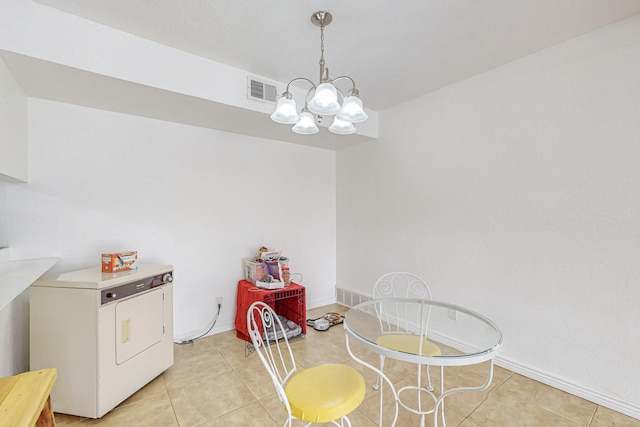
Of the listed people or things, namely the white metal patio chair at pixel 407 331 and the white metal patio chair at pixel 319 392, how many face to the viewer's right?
1

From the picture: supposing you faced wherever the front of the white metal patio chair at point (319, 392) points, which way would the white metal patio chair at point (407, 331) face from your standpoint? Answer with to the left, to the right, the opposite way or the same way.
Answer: to the right

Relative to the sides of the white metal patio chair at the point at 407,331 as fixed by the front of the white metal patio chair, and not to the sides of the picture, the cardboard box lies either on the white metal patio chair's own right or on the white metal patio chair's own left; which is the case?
on the white metal patio chair's own right

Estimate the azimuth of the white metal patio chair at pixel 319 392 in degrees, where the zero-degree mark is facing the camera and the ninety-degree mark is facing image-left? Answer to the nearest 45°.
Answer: approximately 270°

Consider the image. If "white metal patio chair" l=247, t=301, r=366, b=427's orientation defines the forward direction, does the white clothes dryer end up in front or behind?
behind

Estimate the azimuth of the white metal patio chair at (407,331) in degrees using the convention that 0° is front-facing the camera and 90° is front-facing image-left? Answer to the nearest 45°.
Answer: approximately 0°

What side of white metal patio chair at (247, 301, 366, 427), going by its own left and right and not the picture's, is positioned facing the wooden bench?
back

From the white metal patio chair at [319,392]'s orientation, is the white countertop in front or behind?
behind

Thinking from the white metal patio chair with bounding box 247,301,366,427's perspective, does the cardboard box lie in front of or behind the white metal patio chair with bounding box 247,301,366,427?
behind
